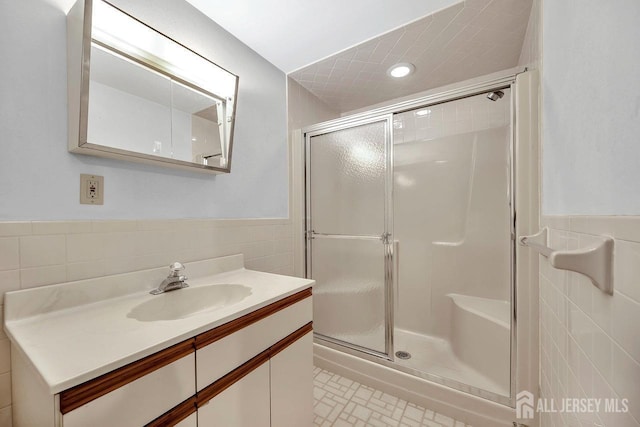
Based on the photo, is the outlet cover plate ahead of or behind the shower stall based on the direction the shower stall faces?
ahead

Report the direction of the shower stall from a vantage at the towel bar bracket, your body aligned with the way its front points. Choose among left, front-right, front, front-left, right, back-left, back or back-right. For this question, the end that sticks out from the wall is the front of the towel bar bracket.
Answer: front-right

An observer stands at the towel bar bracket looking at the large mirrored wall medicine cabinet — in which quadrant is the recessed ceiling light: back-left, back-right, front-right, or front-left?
front-right

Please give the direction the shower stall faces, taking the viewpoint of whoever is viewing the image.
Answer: facing the viewer and to the left of the viewer

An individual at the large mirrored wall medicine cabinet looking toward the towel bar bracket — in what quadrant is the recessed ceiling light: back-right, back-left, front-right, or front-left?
front-left

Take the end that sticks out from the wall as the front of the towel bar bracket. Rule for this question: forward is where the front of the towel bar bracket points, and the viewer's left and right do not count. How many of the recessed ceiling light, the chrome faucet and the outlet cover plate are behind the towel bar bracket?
0

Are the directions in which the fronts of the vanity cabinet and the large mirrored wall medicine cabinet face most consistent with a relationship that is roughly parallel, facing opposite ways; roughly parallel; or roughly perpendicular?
roughly parallel

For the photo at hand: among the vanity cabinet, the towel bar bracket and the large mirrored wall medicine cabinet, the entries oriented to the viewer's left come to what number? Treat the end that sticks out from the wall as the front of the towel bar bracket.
1

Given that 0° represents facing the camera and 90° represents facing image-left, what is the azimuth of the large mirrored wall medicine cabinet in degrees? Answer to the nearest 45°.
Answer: approximately 315°

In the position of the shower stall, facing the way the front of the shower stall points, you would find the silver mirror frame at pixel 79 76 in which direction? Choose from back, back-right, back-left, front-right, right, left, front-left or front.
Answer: front

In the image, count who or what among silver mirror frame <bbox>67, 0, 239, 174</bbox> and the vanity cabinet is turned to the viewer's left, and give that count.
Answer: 0

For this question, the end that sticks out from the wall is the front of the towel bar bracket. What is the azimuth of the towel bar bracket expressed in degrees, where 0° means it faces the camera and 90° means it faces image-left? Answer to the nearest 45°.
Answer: approximately 90°
